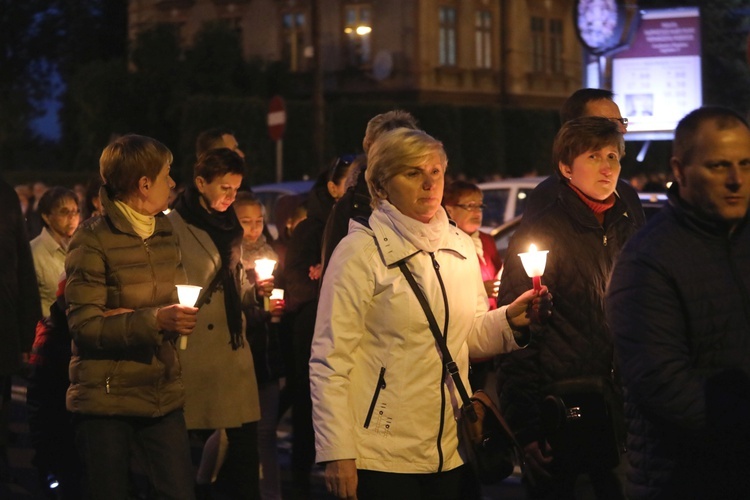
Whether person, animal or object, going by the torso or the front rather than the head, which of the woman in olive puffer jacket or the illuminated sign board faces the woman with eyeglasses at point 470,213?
the illuminated sign board

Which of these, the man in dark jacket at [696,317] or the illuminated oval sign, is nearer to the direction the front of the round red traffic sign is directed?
the man in dark jacket

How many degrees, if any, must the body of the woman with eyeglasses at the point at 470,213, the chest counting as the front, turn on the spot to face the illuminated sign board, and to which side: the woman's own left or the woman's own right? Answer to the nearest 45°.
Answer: approximately 135° to the woman's own left

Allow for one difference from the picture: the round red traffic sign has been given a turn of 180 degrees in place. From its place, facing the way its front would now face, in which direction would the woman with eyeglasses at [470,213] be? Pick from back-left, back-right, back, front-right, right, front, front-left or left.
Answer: back-right

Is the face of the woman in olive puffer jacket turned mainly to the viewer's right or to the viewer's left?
to the viewer's right

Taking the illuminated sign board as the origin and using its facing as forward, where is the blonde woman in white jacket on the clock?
The blonde woman in white jacket is roughly at 12 o'clock from the illuminated sign board.

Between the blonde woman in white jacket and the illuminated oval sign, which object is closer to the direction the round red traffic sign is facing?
the blonde woman in white jacket

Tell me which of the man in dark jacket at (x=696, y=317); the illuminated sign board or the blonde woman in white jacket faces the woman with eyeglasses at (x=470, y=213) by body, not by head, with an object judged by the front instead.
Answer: the illuminated sign board

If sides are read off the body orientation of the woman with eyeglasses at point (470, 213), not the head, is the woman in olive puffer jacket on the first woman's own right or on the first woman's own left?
on the first woman's own right

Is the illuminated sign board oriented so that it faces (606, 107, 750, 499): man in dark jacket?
yes

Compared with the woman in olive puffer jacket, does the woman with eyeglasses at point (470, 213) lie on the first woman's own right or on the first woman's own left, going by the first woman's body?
on the first woman's own left

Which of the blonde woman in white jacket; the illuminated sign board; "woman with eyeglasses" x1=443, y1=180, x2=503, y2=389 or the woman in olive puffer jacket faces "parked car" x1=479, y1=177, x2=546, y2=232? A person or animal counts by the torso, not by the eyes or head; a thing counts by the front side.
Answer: the illuminated sign board
